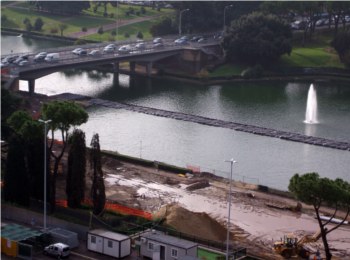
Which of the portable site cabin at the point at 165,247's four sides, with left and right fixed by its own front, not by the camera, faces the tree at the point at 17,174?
right

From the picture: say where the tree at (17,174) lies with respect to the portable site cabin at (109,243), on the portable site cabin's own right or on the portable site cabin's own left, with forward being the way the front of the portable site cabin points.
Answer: on the portable site cabin's own right

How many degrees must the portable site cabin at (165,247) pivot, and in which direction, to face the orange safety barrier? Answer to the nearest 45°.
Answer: approximately 135° to its right

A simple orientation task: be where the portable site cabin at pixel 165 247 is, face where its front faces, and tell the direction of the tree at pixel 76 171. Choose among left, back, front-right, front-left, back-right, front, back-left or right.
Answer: right

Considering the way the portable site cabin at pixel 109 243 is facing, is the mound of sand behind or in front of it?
behind

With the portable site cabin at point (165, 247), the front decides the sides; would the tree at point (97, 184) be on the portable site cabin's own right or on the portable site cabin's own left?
on the portable site cabin's own right

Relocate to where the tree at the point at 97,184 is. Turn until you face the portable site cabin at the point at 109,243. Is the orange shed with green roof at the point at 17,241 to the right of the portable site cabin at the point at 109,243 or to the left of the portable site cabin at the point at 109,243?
right

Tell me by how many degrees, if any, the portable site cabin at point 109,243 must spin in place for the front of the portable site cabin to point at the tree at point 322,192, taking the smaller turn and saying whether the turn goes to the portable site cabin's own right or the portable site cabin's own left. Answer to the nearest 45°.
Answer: approximately 135° to the portable site cabin's own left
